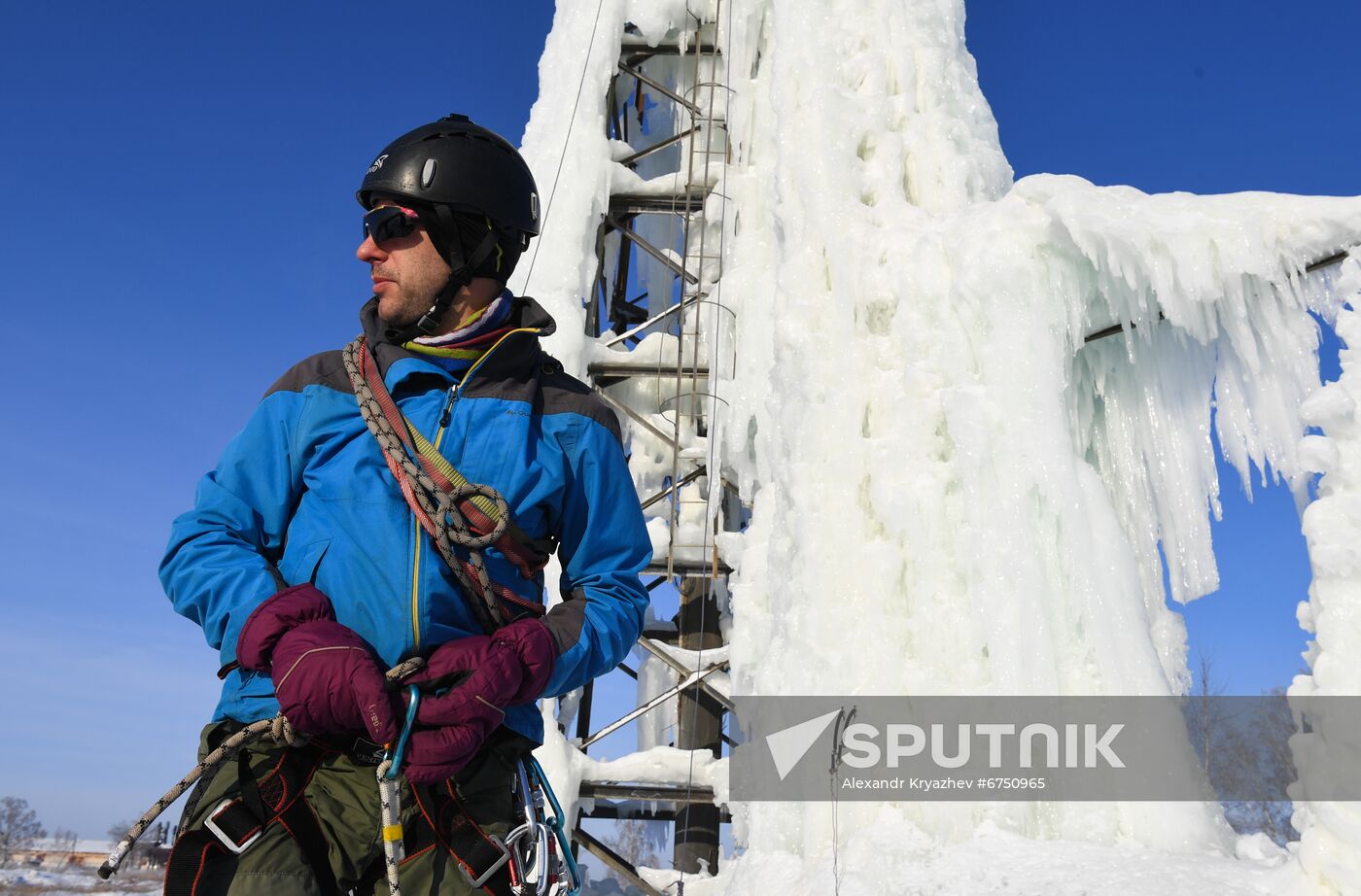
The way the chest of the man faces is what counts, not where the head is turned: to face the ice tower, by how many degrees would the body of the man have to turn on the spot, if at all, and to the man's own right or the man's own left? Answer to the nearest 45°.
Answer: approximately 135° to the man's own left

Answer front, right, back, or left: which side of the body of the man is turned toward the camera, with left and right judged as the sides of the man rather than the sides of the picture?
front

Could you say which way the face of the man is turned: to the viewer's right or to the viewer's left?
to the viewer's left

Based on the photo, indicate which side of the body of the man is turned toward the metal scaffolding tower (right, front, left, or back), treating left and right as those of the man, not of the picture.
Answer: back
